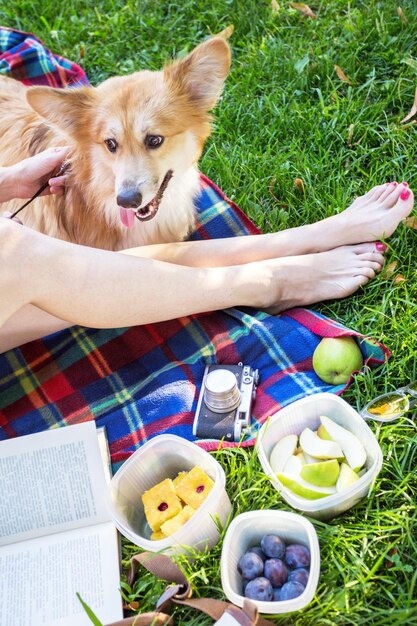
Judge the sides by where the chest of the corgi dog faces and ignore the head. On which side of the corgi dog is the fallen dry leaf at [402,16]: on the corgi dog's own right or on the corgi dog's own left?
on the corgi dog's own left

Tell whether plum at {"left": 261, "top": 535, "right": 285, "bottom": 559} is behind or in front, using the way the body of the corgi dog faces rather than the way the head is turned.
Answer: in front

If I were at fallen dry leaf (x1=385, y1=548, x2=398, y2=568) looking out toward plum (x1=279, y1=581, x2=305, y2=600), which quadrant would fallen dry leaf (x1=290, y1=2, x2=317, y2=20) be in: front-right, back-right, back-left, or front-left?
back-right

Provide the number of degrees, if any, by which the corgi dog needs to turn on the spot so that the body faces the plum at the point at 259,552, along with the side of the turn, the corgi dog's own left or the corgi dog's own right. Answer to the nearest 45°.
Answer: approximately 45° to the corgi dog's own right

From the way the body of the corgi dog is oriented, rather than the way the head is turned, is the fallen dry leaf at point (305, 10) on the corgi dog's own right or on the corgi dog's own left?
on the corgi dog's own left

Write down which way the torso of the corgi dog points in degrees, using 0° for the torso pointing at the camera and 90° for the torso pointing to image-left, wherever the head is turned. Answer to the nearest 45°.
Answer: approximately 315°

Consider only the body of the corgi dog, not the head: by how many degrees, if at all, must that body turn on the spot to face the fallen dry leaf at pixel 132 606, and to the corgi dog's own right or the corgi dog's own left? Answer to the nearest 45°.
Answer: approximately 45° to the corgi dog's own right

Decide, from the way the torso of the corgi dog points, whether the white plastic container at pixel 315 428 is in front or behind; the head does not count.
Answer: in front

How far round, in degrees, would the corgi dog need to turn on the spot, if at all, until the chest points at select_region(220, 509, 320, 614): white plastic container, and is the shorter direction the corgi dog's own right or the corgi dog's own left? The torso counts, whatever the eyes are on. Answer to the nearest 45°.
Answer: approximately 45° to the corgi dog's own right

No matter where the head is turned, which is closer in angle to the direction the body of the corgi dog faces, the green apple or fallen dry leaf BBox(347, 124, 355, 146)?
the green apple

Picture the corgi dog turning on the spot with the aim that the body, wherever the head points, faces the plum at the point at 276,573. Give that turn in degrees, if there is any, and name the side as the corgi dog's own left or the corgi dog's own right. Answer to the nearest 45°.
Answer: approximately 45° to the corgi dog's own right
